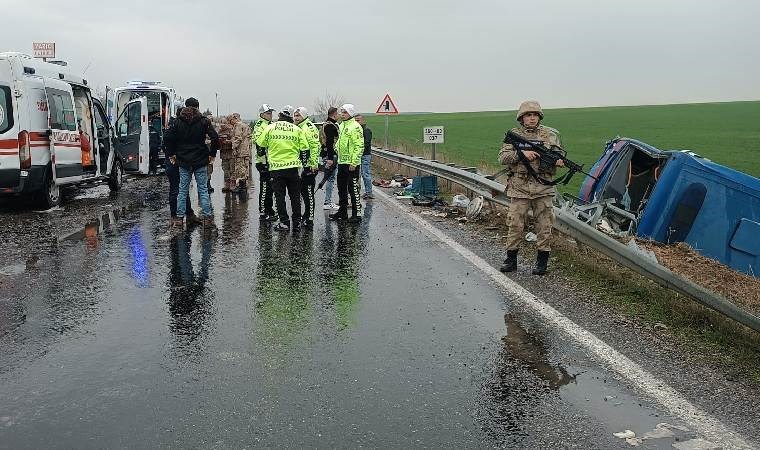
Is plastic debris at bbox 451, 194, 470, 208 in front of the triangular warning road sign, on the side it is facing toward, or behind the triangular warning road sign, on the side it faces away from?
in front

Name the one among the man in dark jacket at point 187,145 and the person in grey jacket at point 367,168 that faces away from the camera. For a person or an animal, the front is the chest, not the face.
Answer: the man in dark jacket

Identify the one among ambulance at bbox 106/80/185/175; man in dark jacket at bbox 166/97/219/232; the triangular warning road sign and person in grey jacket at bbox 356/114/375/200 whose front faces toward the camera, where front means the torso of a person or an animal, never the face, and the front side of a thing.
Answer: the triangular warning road sign

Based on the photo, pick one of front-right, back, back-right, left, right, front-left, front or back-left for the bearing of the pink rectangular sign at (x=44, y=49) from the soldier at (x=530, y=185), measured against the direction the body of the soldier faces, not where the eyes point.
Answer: back-right

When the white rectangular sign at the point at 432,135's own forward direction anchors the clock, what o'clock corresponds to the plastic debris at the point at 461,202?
The plastic debris is roughly at 12 o'clock from the white rectangular sign.

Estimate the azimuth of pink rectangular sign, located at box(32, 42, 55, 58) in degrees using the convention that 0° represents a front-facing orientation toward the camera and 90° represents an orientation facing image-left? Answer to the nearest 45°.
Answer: approximately 0°

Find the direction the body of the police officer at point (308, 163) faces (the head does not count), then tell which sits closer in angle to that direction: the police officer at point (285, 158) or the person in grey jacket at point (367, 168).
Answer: the police officer

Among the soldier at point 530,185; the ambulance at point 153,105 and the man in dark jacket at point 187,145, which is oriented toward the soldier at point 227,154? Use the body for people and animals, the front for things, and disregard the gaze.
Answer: the man in dark jacket

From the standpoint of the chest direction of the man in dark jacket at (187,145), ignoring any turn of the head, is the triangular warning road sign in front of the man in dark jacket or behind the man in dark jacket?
in front

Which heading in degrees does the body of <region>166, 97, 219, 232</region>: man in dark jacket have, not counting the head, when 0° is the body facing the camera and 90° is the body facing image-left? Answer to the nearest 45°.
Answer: approximately 180°

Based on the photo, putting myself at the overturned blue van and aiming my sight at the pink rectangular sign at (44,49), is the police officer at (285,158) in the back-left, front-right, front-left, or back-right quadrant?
front-left

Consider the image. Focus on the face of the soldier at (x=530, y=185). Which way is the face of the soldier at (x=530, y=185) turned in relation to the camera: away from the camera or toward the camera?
toward the camera

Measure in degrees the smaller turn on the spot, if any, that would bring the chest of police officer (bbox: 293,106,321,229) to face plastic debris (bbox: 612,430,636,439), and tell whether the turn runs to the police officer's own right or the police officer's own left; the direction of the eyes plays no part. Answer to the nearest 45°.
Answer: approximately 90° to the police officer's own left

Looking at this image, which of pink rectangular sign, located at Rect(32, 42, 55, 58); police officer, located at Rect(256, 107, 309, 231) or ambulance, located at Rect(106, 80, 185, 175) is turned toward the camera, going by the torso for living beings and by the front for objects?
the pink rectangular sign
